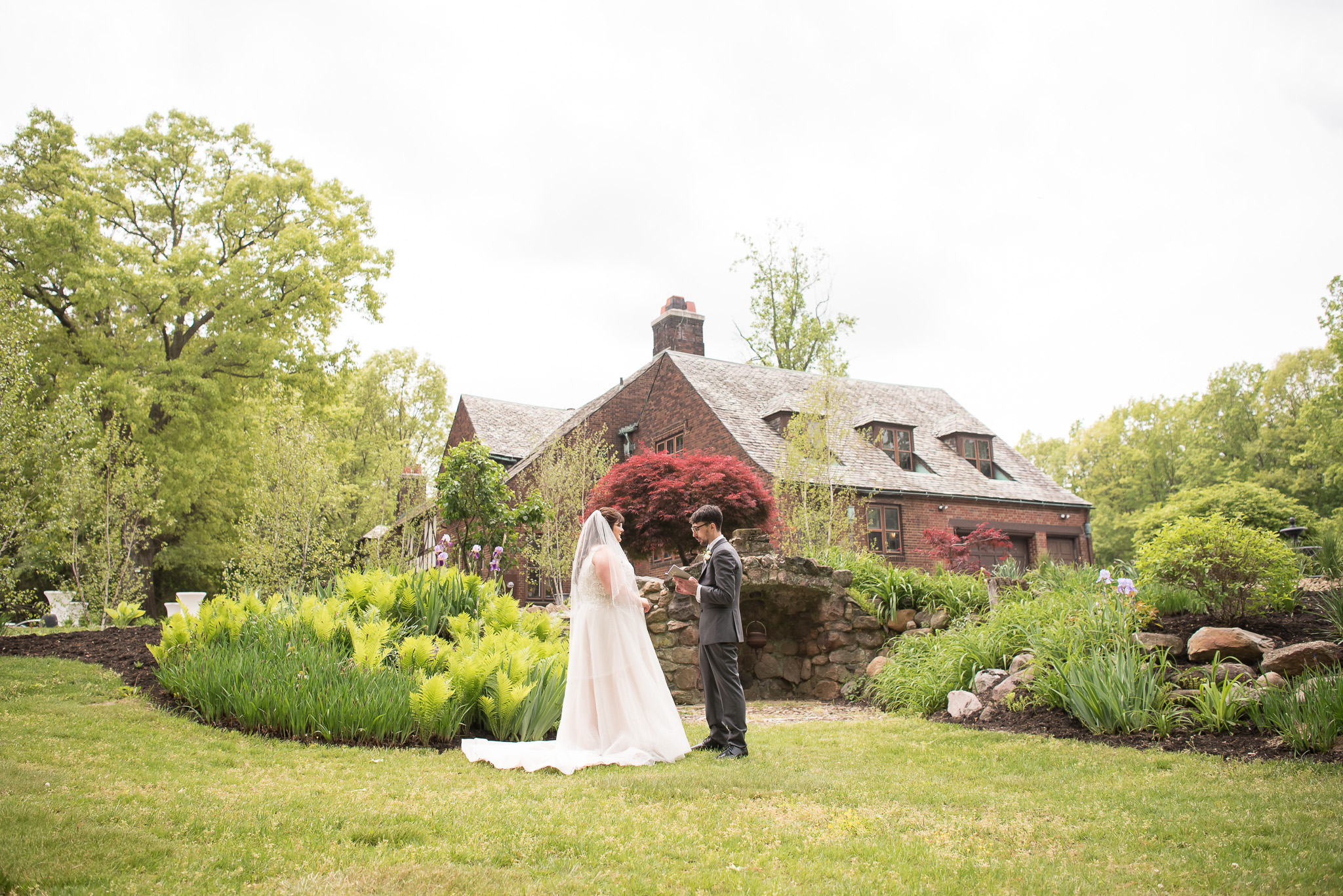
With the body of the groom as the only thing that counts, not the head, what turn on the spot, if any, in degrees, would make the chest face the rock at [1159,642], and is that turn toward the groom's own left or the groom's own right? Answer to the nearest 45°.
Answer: approximately 180°

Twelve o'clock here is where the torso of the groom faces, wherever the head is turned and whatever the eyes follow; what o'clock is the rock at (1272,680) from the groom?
The rock is roughly at 6 o'clock from the groom.

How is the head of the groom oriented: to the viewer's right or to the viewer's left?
to the viewer's left

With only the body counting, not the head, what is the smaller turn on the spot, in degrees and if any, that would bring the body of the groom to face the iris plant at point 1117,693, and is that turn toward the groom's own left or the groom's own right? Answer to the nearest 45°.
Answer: approximately 180°

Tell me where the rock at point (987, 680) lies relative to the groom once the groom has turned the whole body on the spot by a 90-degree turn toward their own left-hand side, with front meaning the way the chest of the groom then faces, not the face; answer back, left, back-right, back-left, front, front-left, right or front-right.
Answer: back-left

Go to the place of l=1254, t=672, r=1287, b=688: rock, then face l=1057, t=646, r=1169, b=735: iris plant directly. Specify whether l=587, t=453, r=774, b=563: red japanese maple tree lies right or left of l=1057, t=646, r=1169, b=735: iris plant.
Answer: right

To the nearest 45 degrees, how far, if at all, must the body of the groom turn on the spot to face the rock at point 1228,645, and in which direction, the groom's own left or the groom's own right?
approximately 180°

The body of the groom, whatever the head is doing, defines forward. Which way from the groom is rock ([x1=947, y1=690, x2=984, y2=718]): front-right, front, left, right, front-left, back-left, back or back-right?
back-right

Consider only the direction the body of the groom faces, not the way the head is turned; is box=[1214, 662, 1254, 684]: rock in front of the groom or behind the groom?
behind

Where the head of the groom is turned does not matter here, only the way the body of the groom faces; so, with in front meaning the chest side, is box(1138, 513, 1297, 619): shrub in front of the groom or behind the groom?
behind

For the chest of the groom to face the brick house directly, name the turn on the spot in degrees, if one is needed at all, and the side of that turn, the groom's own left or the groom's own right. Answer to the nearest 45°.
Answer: approximately 90° to the groom's own right

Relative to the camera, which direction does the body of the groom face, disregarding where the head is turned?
to the viewer's left
